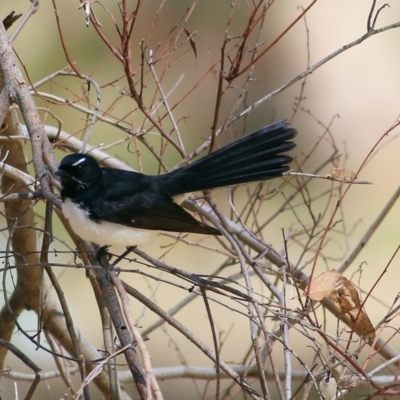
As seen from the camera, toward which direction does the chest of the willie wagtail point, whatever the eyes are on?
to the viewer's left

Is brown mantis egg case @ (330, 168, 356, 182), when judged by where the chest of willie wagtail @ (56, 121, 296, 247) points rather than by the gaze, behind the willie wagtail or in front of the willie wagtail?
behind
